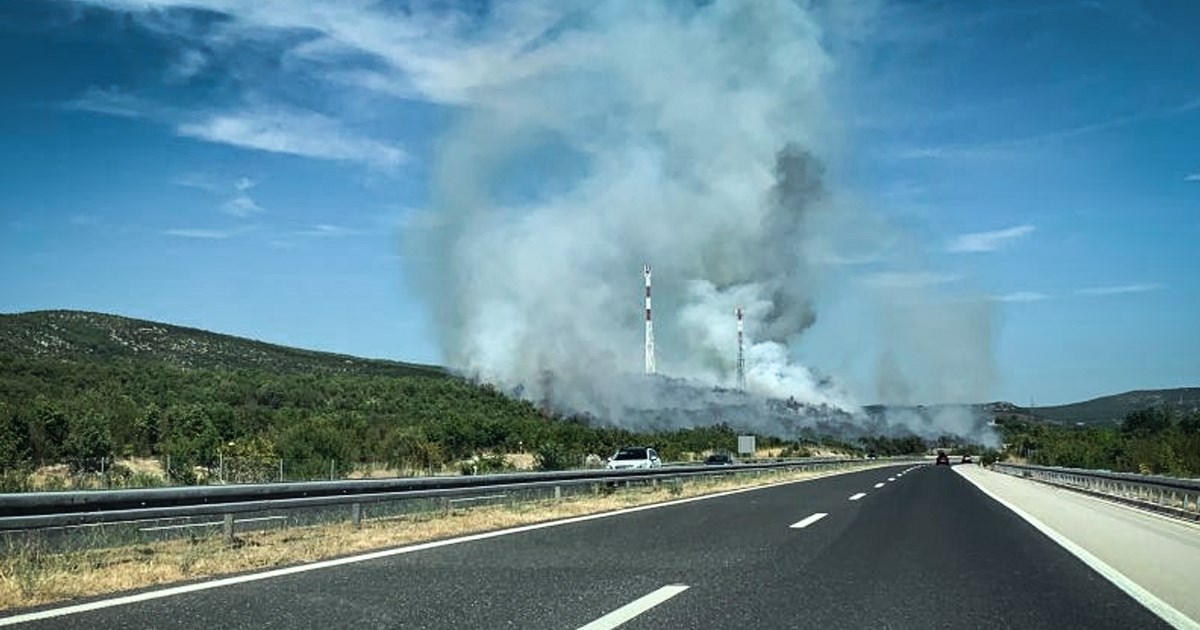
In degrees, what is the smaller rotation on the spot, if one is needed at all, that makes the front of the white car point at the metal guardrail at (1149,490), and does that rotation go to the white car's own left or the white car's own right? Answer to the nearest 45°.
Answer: approximately 90° to the white car's own left

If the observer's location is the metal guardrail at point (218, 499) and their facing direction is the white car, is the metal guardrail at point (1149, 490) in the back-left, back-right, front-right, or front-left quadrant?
front-right

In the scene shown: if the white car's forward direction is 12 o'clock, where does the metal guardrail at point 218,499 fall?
The metal guardrail is roughly at 11 o'clock from the white car.
